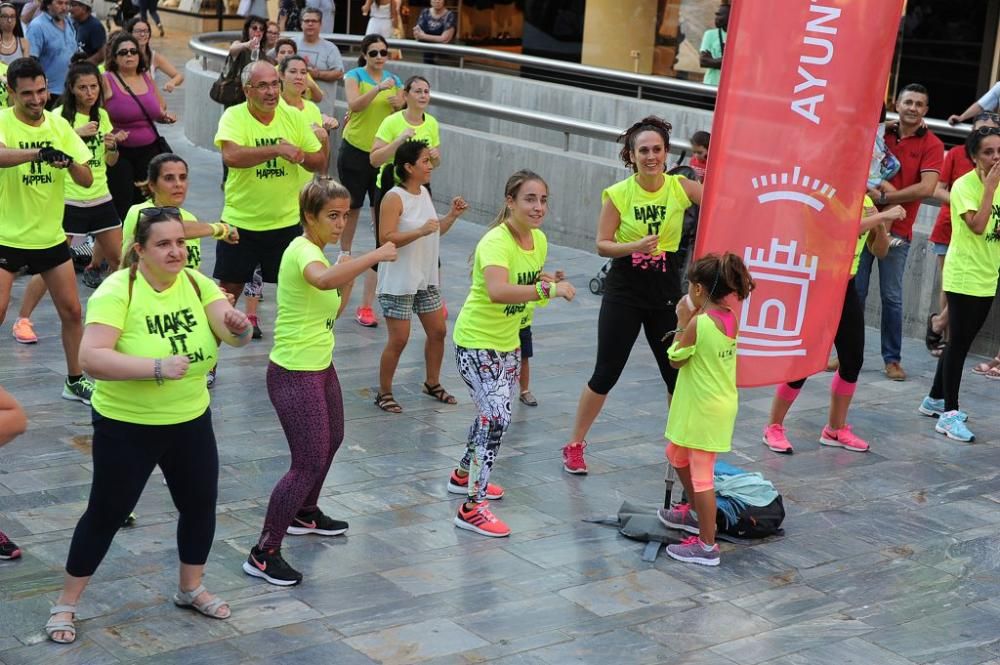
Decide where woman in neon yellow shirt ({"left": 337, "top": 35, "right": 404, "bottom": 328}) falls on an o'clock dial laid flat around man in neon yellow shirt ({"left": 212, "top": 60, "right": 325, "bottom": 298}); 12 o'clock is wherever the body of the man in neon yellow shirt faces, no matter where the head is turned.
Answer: The woman in neon yellow shirt is roughly at 8 o'clock from the man in neon yellow shirt.

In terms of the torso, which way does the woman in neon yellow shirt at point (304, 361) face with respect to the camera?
to the viewer's right

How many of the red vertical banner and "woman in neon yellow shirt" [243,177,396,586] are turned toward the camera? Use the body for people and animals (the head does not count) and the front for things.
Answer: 1

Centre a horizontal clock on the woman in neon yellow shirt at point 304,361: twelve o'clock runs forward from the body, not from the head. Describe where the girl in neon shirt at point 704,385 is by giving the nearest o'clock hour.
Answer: The girl in neon shirt is roughly at 12 o'clock from the woman in neon yellow shirt.

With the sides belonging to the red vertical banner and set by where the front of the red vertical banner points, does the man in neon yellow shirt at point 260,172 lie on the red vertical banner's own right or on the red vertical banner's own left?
on the red vertical banner's own right

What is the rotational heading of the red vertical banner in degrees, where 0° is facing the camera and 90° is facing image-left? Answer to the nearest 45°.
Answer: approximately 0°

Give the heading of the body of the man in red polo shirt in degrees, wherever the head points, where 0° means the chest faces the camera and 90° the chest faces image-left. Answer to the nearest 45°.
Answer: approximately 45°

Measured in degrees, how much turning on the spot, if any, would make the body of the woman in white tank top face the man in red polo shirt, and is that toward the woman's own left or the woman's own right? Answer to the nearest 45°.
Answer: approximately 45° to the woman's own left

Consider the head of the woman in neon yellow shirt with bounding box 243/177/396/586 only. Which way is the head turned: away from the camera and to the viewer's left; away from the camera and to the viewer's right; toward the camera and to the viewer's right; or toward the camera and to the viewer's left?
toward the camera and to the viewer's right
